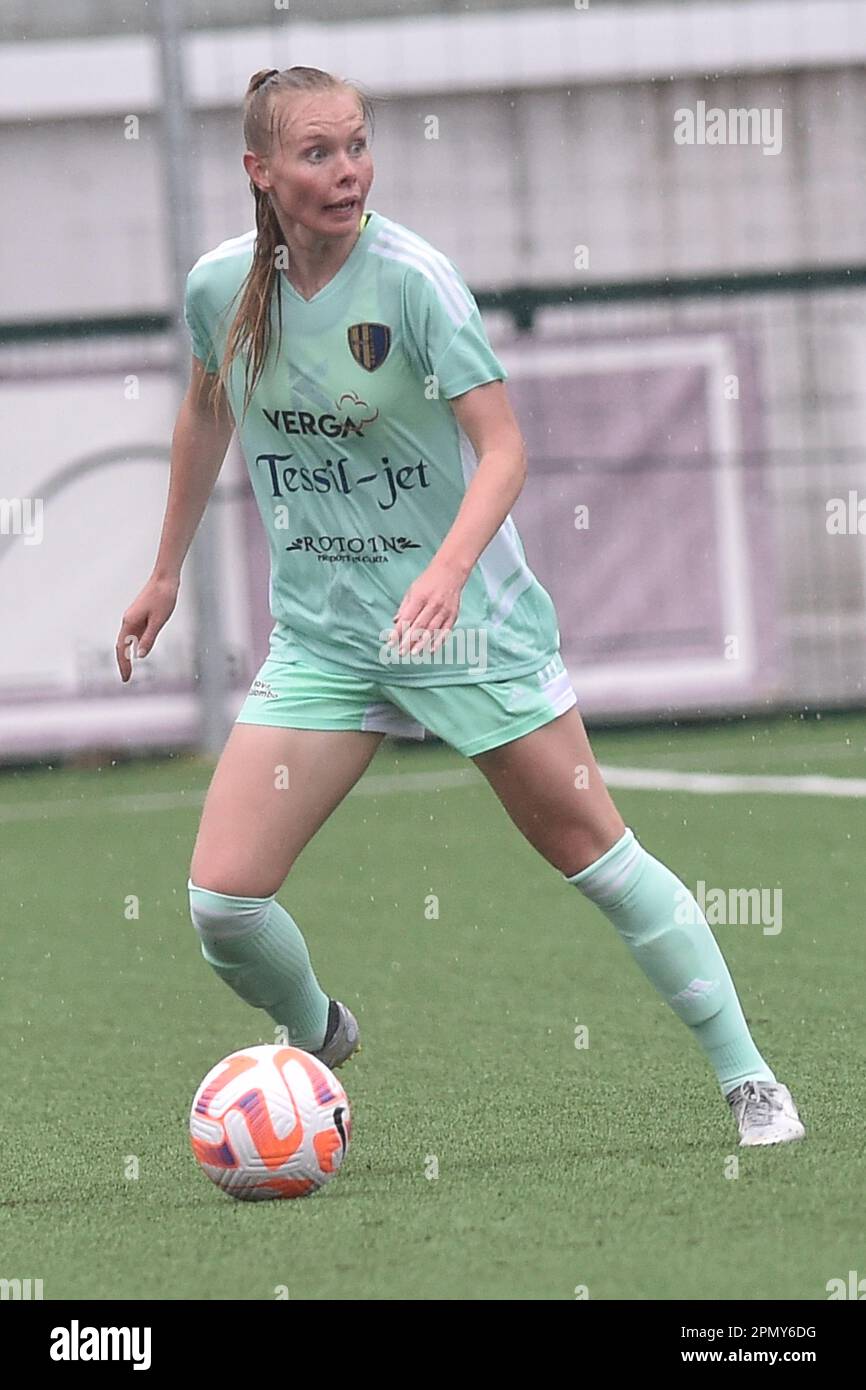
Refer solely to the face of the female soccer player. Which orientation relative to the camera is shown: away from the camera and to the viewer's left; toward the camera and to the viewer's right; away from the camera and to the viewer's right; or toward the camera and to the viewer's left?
toward the camera and to the viewer's right

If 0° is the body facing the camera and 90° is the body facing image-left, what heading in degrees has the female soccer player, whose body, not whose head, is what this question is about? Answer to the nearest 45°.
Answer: approximately 0°
